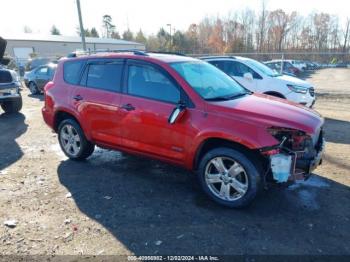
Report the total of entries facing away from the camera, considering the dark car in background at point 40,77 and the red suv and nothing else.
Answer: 0

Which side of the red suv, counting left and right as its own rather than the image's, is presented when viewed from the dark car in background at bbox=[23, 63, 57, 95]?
back

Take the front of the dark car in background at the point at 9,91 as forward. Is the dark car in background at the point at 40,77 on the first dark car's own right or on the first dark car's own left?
on the first dark car's own left

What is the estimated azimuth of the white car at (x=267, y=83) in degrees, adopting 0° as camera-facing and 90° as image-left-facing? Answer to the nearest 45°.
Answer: approximately 315°

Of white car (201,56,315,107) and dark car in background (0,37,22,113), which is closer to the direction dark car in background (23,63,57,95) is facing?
the dark car in background

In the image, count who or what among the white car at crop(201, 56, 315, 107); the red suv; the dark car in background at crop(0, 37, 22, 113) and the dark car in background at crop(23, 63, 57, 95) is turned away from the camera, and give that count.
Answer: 0

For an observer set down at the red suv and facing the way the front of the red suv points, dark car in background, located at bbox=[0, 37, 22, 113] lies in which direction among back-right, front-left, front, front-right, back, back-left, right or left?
back

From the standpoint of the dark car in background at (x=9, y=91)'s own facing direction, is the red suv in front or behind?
in front

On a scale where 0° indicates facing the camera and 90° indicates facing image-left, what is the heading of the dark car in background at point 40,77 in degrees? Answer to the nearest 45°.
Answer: approximately 45°

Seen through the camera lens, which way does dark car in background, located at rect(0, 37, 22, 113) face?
facing the viewer and to the right of the viewer

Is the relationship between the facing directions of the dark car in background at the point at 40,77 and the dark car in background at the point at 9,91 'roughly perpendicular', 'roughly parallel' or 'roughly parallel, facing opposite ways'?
roughly perpendicular

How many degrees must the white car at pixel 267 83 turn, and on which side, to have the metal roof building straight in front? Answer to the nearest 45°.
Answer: approximately 180°

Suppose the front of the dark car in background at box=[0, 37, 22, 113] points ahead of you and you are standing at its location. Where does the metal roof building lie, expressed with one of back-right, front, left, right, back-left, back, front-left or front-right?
back-left

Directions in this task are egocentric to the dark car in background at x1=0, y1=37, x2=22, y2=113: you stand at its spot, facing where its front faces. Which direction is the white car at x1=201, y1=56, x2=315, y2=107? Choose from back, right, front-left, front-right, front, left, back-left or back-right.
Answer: front

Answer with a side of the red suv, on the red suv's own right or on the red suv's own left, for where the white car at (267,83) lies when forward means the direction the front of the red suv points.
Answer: on the red suv's own left
